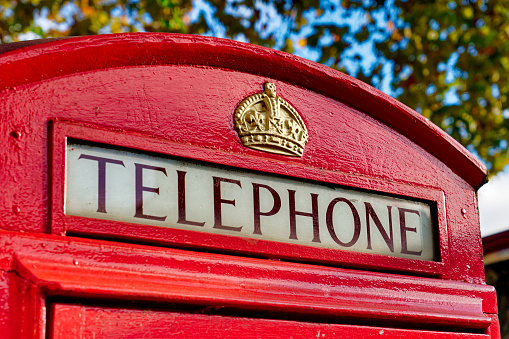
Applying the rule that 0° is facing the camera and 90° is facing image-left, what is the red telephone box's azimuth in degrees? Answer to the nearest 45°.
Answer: approximately 315°
